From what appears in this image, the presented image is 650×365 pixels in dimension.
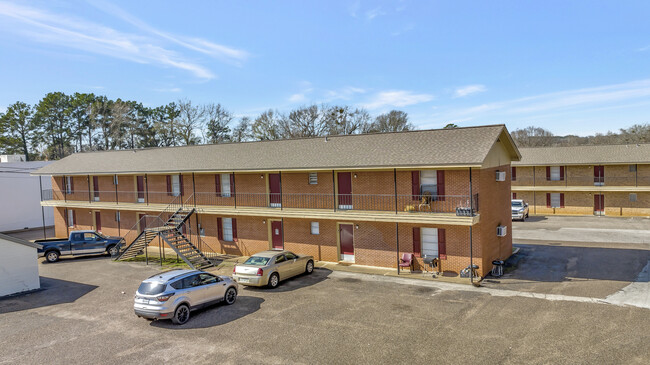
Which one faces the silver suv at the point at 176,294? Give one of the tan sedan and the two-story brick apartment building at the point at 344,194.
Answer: the two-story brick apartment building

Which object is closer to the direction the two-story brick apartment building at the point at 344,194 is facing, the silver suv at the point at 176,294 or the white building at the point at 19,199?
the silver suv

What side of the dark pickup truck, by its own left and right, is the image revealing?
right

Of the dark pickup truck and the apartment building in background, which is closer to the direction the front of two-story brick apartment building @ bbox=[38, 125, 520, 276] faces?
the dark pickup truck

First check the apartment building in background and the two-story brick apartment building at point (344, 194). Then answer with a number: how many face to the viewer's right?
0

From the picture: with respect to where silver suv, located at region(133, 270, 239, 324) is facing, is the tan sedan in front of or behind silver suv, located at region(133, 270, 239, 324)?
in front

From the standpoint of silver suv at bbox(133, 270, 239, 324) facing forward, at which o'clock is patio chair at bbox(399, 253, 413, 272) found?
The patio chair is roughly at 1 o'clock from the silver suv.

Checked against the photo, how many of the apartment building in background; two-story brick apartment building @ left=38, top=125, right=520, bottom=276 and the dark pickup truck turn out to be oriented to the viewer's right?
1

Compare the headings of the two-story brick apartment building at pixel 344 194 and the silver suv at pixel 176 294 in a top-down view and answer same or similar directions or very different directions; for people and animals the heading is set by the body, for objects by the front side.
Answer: very different directions
